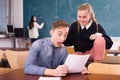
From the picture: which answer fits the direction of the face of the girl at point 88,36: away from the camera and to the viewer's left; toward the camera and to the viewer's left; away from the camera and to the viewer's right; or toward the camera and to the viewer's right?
toward the camera and to the viewer's left

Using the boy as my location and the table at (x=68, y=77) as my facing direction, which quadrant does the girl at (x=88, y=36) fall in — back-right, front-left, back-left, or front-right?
back-left

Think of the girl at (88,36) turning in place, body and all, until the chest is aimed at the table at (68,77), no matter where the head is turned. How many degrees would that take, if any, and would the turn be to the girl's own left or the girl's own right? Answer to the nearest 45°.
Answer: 0° — they already face it

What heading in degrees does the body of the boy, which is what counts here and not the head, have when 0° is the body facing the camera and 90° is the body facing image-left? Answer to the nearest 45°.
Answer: approximately 315°

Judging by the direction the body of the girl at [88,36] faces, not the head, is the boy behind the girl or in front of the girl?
in front

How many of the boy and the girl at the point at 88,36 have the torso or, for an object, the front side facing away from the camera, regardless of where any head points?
0

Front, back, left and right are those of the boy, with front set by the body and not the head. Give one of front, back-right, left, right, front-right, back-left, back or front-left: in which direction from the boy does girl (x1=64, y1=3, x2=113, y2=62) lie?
left

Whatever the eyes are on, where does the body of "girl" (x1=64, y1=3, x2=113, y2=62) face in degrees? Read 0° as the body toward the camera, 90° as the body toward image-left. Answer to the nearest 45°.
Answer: approximately 0°

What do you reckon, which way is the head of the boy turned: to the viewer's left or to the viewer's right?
to the viewer's right
